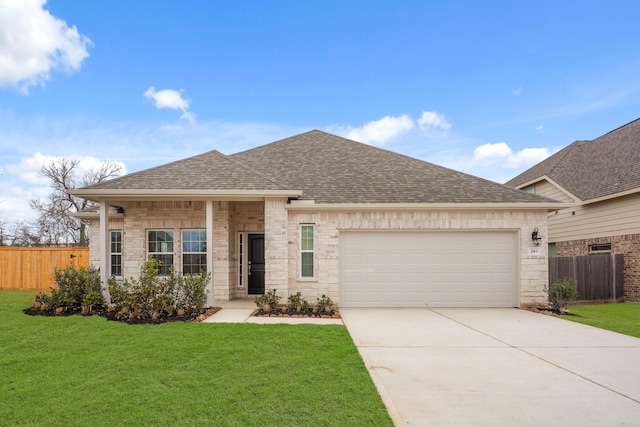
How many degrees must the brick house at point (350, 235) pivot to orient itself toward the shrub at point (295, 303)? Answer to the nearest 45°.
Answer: approximately 45° to its right

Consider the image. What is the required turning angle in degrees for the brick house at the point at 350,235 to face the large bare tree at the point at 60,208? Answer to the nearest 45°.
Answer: approximately 135° to its right

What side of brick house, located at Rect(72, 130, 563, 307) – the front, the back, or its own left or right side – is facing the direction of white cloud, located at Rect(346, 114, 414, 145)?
back

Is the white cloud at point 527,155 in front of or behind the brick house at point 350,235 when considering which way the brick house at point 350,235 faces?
behind

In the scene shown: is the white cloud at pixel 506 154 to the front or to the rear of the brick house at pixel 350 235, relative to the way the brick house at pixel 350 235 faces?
to the rear

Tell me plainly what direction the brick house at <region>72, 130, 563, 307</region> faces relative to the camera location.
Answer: facing the viewer

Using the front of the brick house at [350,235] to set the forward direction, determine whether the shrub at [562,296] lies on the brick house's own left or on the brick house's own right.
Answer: on the brick house's own left

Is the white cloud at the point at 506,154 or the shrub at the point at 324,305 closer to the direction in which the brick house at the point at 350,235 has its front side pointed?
the shrub
